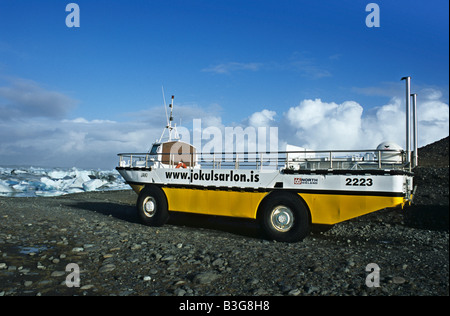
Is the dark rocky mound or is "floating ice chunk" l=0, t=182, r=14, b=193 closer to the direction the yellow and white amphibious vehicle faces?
the floating ice chunk

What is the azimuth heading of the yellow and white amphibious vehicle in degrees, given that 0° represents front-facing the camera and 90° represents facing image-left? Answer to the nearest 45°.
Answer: approximately 135°

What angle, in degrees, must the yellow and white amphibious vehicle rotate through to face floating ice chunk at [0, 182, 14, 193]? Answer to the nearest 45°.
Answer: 0° — it already faces it

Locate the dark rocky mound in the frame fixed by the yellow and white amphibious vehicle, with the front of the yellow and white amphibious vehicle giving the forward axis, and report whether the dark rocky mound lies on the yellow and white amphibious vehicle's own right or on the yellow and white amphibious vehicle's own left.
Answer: on the yellow and white amphibious vehicle's own right
